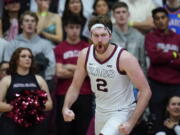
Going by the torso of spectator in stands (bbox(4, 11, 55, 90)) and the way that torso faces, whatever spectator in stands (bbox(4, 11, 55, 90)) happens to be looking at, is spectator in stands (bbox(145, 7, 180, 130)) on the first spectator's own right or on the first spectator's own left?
on the first spectator's own left

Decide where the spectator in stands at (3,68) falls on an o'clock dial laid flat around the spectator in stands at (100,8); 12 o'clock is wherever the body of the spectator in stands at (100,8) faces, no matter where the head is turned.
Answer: the spectator in stands at (3,68) is roughly at 2 o'clock from the spectator in stands at (100,8).

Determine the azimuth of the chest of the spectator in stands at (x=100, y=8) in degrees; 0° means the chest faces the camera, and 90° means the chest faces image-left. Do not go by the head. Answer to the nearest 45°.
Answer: approximately 0°

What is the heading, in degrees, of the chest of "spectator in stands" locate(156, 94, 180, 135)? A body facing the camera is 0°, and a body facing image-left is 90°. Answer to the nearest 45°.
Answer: approximately 0°

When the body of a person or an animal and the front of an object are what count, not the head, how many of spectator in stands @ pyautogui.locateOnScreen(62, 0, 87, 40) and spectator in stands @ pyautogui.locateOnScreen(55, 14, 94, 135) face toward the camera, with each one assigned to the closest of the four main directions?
2
